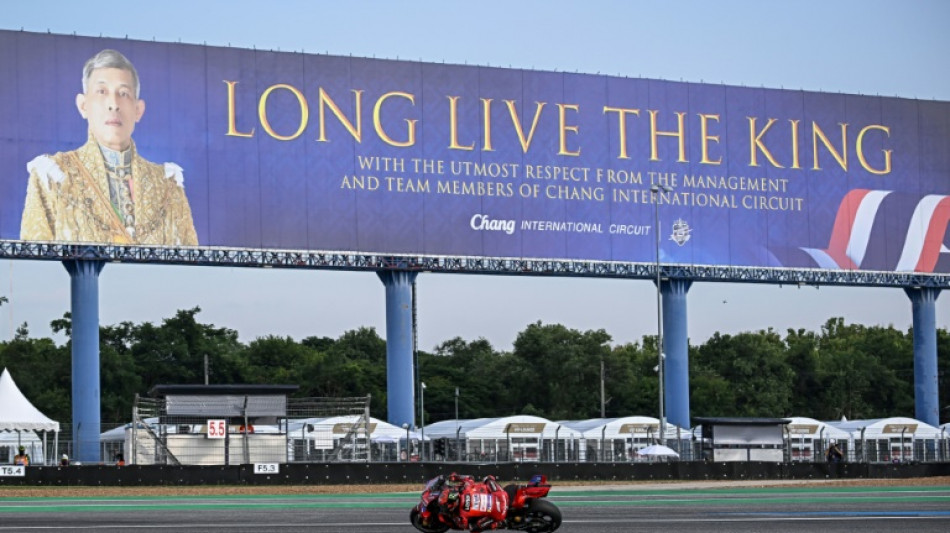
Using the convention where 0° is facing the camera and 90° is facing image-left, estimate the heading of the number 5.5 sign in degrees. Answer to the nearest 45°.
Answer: approximately 0°

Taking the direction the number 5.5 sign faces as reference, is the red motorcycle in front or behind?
in front
